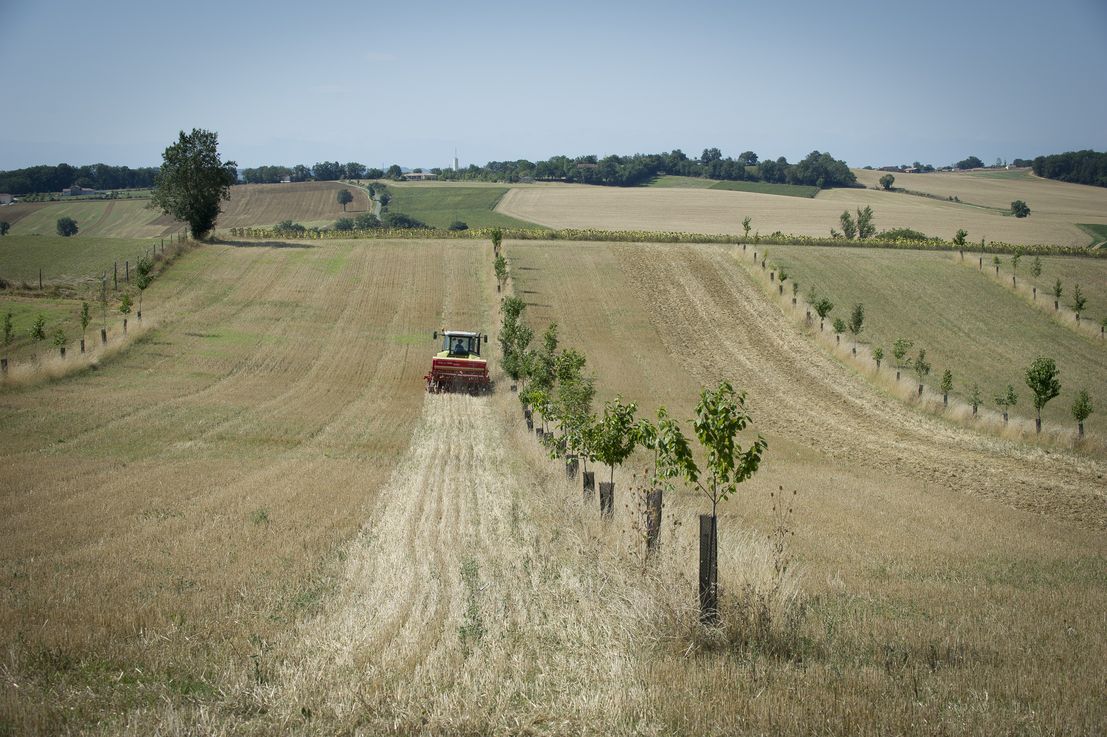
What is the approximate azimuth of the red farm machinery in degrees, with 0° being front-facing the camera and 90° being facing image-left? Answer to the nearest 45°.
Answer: approximately 180°

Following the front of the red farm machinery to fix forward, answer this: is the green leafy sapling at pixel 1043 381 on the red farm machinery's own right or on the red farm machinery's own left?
on the red farm machinery's own right

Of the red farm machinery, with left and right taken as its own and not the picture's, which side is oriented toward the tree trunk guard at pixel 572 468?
back

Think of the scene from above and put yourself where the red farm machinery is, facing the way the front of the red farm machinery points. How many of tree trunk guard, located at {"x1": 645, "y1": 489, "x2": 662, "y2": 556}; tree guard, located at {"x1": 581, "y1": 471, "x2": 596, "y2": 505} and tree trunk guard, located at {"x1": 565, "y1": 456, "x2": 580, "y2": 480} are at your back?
3

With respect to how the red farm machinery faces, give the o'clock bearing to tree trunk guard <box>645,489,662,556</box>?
The tree trunk guard is roughly at 6 o'clock from the red farm machinery.

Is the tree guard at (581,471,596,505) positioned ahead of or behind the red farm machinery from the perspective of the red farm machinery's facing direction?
behind

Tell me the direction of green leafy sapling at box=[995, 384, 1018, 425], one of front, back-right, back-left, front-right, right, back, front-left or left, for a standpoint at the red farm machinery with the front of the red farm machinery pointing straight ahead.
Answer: right
